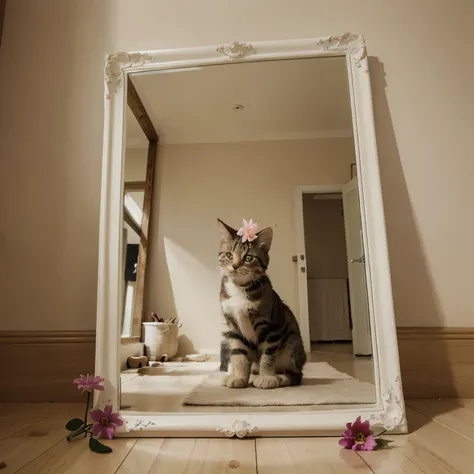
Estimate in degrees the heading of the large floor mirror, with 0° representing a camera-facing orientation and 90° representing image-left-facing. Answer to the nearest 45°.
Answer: approximately 0°
